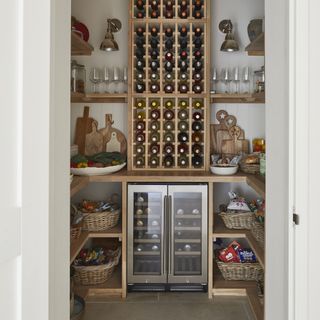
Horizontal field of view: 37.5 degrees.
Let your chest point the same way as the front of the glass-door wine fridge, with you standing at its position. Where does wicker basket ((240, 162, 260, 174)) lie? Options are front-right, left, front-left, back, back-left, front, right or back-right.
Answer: left

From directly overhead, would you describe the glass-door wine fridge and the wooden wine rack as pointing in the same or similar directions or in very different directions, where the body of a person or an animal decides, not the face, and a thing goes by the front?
same or similar directions

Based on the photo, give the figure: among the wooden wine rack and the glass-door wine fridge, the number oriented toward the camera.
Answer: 2

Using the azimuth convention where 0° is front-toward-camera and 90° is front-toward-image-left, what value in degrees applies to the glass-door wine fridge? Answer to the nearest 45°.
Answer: approximately 0°

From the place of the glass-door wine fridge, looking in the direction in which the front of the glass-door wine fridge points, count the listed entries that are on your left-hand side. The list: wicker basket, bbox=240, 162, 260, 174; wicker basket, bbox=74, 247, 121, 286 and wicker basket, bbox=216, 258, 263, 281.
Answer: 2

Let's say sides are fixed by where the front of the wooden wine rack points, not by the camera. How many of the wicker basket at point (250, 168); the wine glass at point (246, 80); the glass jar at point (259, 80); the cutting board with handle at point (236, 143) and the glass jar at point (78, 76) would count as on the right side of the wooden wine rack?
1
